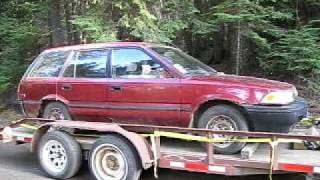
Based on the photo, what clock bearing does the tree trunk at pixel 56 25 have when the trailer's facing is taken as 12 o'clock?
The tree trunk is roughly at 7 o'clock from the trailer.

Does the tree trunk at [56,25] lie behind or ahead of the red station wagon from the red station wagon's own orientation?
behind

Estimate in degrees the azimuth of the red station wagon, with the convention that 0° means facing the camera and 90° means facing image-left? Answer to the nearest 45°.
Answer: approximately 315°

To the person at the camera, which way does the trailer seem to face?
facing the viewer and to the right of the viewer
